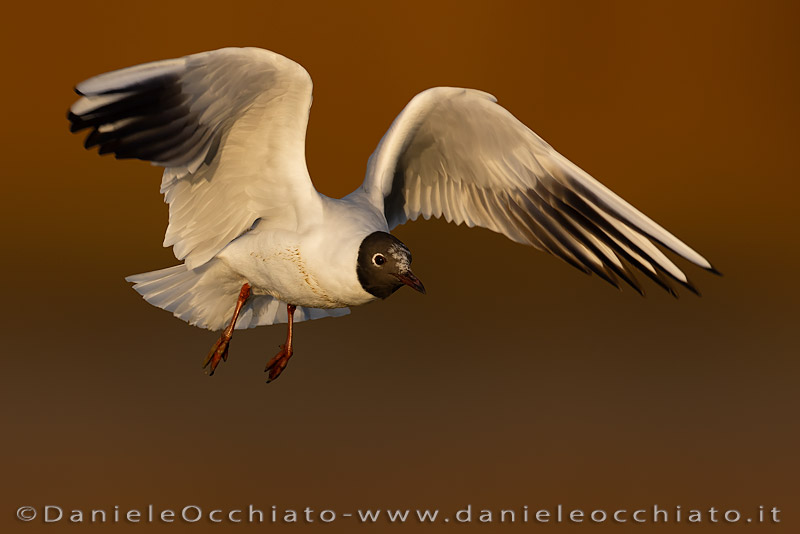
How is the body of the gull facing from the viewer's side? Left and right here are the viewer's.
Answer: facing the viewer and to the right of the viewer
